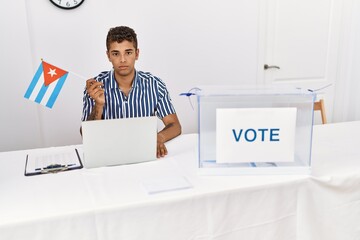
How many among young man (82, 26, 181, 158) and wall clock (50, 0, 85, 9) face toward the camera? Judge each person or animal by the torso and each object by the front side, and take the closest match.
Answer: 2

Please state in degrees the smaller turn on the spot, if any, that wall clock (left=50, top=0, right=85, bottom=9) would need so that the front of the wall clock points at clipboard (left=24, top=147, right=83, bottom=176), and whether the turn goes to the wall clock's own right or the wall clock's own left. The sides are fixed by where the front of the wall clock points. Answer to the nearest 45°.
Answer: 0° — it already faces it

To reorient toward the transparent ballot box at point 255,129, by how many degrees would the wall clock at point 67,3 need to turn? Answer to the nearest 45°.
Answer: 0° — it already faces it

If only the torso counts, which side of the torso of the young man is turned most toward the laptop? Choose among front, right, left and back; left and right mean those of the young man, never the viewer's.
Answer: front

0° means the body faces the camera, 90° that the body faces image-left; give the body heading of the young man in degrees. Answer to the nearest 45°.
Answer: approximately 0°

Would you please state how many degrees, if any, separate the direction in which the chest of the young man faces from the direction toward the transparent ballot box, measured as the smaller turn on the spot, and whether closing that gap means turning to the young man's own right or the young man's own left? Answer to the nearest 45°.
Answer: approximately 45° to the young man's own left

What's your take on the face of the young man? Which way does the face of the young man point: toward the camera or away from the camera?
toward the camera

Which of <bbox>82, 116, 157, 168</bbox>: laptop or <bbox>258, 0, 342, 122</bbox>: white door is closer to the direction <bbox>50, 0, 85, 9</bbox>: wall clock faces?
the laptop

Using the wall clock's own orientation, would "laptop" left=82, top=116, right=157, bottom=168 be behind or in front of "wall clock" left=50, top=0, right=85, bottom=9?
in front

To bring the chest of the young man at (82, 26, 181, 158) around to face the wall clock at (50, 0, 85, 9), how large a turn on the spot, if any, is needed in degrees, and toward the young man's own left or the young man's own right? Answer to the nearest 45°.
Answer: approximately 135° to the young man's own right

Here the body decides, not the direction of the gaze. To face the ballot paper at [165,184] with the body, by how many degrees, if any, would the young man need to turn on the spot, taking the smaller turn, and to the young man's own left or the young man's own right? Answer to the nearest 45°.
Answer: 0° — they already face it

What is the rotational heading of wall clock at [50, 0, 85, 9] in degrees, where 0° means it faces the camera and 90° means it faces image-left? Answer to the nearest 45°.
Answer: approximately 0°

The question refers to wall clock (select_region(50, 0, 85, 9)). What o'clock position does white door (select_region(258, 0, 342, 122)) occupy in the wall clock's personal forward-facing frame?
The white door is roughly at 9 o'clock from the wall clock.

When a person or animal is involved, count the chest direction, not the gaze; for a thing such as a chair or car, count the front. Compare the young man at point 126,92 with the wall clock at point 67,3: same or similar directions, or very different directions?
same or similar directions

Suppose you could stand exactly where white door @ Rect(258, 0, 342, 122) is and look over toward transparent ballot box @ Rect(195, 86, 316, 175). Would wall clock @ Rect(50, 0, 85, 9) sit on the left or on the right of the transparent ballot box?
right

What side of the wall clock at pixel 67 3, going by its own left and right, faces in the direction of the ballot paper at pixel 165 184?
front
